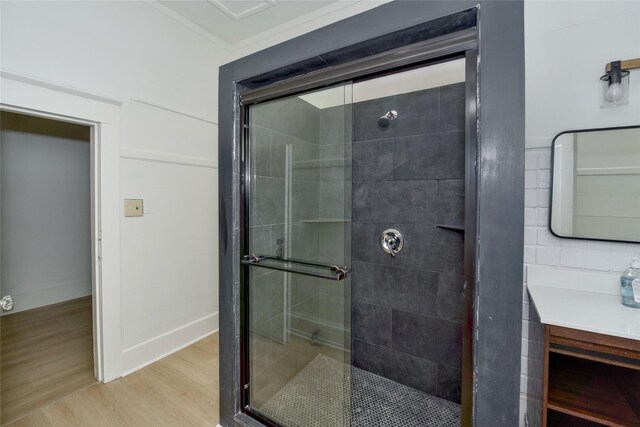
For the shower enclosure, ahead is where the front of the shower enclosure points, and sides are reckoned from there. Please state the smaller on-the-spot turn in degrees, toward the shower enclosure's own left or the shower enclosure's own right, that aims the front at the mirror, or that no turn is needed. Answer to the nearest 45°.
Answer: approximately 135° to the shower enclosure's own left

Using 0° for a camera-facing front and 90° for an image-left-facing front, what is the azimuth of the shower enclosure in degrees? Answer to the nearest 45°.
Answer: approximately 45°

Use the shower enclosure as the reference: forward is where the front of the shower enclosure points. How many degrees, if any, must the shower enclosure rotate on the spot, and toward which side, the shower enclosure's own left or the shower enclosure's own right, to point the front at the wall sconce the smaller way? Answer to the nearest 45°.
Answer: approximately 135° to the shower enclosure's own left

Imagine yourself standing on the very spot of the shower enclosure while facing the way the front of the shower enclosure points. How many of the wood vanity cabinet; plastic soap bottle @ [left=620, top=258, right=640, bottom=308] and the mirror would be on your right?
0

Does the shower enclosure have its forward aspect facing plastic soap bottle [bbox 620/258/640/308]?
no

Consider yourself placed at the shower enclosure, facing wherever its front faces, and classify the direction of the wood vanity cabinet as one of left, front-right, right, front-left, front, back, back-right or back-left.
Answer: left
